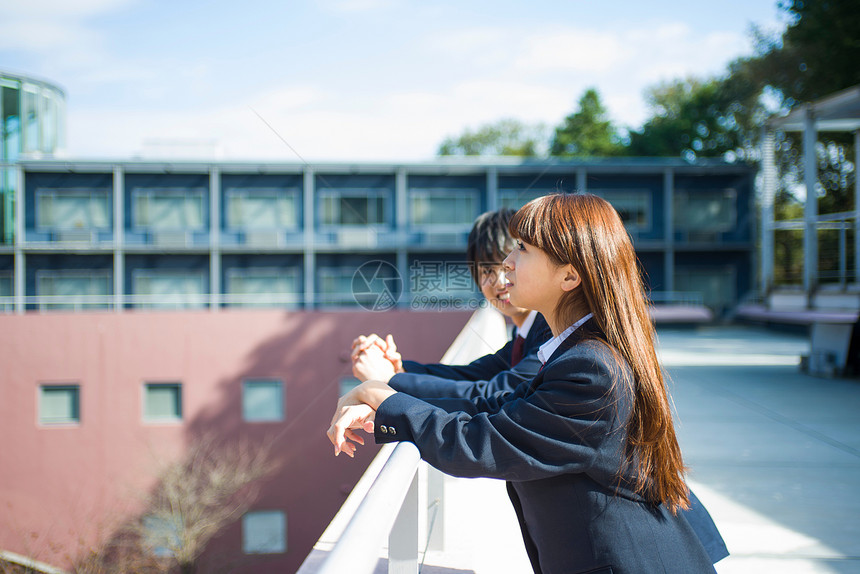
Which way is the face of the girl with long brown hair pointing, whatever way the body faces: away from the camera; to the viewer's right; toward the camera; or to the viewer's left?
to the viewer's left

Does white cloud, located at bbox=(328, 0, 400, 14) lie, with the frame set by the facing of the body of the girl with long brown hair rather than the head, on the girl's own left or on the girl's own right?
on the girl's own right

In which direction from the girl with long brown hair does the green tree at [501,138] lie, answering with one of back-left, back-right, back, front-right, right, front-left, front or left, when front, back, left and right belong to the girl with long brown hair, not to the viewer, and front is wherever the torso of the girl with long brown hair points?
right

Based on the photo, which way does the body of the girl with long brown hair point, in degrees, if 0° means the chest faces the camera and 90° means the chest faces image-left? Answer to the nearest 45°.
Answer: approximately 90°
